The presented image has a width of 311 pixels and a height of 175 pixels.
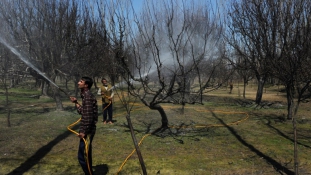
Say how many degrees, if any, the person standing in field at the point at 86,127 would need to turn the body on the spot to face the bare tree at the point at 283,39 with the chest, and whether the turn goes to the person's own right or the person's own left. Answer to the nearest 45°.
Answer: approximately 180°

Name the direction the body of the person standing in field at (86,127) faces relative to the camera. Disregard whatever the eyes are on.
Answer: to the viewer's left
